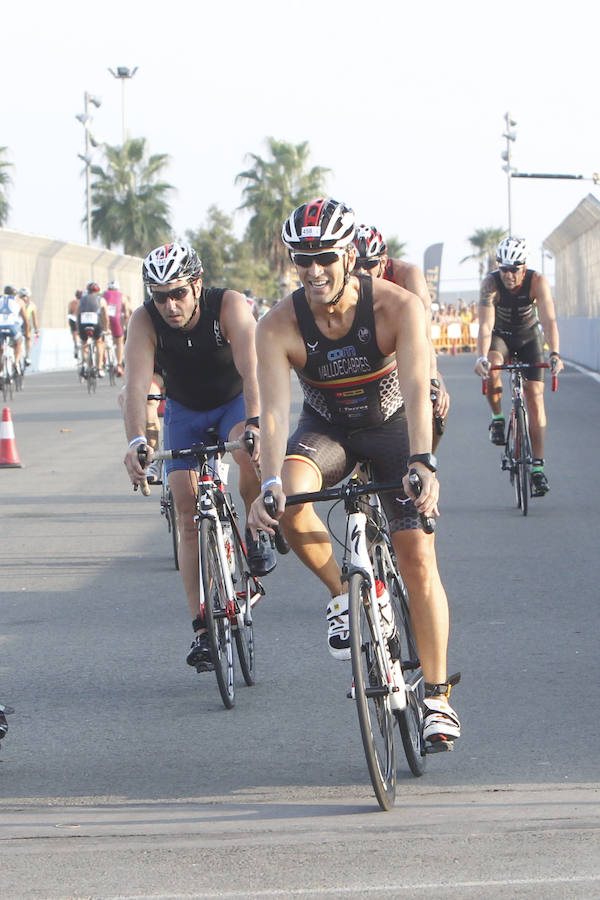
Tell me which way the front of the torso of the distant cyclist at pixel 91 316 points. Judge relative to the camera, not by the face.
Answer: away from the camera

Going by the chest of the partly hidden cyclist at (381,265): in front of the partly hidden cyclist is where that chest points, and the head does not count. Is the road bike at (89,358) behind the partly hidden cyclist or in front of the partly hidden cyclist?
behind

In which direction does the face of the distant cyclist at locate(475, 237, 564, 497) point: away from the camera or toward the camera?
toward the camera

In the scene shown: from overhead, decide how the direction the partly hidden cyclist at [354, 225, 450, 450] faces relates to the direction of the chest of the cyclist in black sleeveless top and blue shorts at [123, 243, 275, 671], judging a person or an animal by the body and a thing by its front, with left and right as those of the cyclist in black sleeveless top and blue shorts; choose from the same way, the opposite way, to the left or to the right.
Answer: the same way

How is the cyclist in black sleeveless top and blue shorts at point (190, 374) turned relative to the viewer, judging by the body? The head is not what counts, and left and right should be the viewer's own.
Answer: facing the viewer

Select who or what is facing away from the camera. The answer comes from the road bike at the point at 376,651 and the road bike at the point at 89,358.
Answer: the road bike at the point at 89,358

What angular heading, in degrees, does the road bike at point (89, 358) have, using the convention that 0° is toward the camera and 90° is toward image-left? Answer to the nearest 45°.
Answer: approximately 180°

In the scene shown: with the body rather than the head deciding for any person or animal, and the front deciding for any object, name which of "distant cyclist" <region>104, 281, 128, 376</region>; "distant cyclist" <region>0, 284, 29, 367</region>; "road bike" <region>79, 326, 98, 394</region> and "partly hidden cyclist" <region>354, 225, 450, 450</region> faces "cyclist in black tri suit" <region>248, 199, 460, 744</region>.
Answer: "partly hidden cyclist" <region>354, 225, 450, 450</region>

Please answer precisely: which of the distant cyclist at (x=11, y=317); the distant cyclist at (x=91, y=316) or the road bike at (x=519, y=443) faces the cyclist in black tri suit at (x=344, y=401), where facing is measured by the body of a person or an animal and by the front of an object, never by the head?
the road bike

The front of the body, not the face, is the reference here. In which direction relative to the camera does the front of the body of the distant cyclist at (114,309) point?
away from the camera

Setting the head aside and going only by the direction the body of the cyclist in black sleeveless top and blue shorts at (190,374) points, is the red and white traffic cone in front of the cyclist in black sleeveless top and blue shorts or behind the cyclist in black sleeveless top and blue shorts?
behind

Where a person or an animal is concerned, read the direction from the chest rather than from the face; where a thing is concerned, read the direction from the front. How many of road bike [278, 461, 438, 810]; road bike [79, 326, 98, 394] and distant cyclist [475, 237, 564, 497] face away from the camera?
1

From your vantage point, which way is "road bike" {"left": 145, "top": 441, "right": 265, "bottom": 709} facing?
toward the camera

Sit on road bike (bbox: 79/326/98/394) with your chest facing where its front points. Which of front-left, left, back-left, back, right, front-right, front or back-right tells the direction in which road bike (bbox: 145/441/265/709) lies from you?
back

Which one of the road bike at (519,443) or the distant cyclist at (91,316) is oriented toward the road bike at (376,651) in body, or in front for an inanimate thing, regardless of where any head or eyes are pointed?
the road bike at (519,443)

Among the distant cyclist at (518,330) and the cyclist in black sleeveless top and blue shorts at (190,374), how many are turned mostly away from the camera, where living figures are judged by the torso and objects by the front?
0

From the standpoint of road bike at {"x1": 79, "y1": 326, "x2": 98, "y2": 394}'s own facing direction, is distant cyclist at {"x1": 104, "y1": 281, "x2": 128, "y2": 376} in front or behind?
in front
